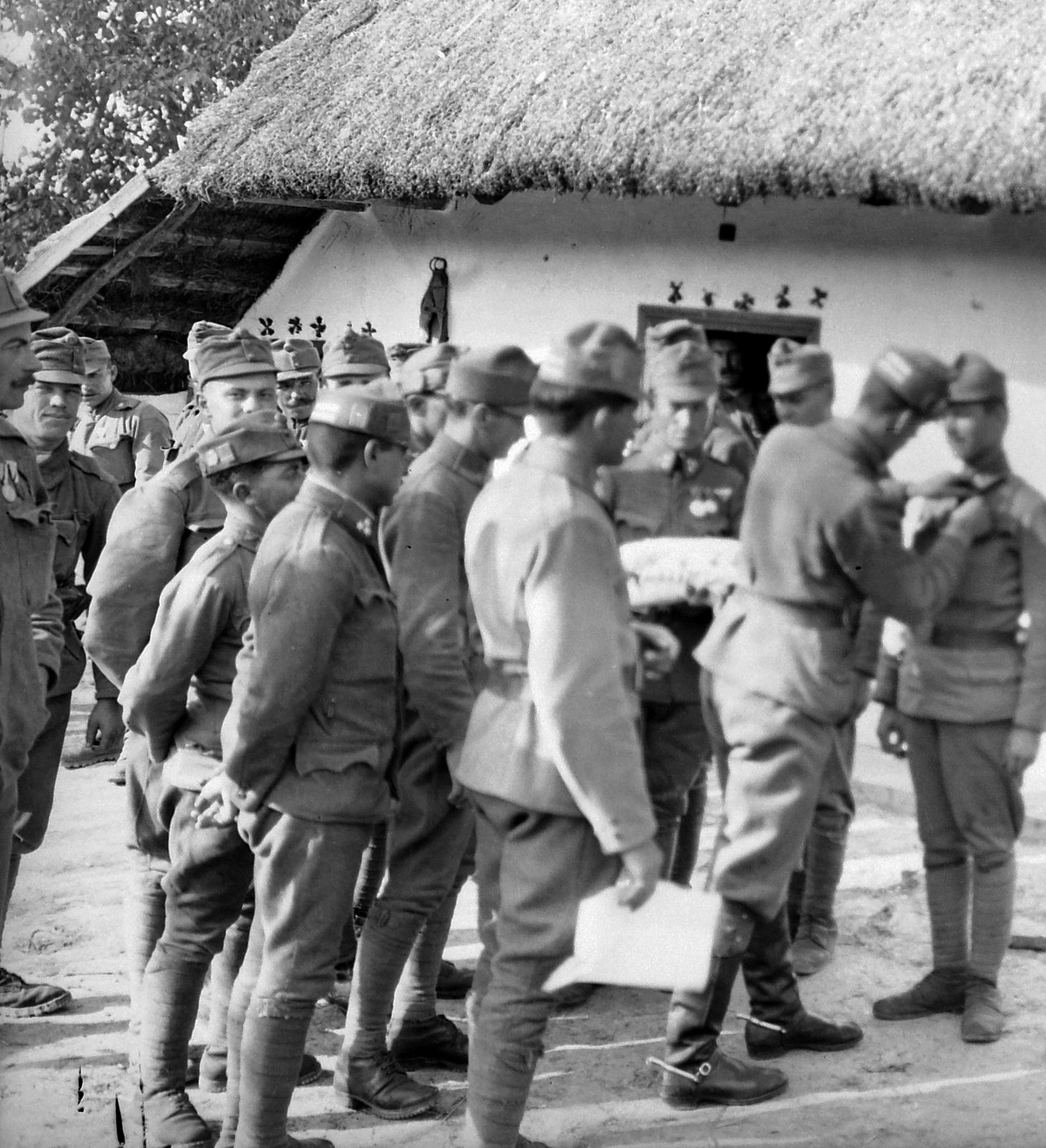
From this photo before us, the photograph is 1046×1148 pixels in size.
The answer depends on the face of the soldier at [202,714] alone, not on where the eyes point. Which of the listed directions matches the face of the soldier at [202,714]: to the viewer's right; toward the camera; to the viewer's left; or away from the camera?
to the viewer's right

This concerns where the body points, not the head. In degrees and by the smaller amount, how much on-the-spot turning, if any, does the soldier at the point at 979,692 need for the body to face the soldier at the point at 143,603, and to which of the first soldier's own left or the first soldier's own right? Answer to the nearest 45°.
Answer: approximately 45° to the first soldier's own right

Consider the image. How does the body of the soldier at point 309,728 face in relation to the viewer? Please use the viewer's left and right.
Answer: facing to the right of the viewer

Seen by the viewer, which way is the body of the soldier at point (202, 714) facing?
to the viewer's right

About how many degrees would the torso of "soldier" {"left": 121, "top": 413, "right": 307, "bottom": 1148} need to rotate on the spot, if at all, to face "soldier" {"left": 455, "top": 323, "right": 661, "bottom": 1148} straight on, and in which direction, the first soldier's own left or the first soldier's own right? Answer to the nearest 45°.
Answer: approximately 45° to the first soldier's own right

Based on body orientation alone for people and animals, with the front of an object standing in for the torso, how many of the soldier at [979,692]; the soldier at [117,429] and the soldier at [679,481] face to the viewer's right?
0

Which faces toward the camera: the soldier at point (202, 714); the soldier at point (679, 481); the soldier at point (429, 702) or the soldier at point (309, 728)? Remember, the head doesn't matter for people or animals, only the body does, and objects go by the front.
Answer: the soldier at point (679, 481)

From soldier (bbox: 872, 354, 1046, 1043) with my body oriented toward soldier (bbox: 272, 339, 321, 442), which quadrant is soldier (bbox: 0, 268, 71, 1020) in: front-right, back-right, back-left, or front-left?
front-left

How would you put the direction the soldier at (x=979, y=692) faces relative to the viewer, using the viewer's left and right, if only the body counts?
facing the viewer and to the left of the viewer

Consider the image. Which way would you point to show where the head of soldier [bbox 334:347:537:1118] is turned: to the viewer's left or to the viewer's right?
to the viewer's right

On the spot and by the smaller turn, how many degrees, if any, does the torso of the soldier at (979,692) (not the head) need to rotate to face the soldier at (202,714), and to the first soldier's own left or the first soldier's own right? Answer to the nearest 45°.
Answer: approximately 45° to the first soldier's own right

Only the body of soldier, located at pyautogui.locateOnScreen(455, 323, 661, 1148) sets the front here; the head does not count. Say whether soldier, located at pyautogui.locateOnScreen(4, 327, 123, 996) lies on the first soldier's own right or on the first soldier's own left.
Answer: on the first soldier's own left

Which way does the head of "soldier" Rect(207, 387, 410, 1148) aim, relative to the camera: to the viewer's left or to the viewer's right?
to the viewer's right

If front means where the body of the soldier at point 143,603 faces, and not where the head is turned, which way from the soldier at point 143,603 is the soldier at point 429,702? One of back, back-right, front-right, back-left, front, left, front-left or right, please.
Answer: front

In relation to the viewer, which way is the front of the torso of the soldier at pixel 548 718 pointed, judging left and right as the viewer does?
facing away from the viewer and to the right of the viewer

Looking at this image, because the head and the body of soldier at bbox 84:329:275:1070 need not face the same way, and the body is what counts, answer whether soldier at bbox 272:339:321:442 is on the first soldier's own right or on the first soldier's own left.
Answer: on the first soldier's own left
